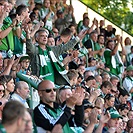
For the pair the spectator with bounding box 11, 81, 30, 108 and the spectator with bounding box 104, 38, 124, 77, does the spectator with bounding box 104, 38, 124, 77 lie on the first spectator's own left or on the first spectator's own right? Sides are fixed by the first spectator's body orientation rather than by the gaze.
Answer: on the first spectator's own left

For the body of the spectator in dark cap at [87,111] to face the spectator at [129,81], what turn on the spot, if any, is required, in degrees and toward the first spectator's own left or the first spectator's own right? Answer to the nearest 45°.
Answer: approximately 135° to the first spectator's own left

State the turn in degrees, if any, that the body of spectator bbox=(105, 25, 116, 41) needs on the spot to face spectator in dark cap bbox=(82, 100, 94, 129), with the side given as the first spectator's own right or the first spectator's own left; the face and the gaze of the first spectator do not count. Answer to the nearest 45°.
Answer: approximately 45° to the first spectator's own right

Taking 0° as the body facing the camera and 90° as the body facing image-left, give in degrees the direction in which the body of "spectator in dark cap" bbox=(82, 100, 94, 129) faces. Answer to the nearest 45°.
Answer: approximately 315°

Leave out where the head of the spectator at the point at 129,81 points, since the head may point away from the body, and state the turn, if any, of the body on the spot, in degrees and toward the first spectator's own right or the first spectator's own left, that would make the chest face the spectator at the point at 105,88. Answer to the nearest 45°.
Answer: approximately 45° to the first spectator's own right
